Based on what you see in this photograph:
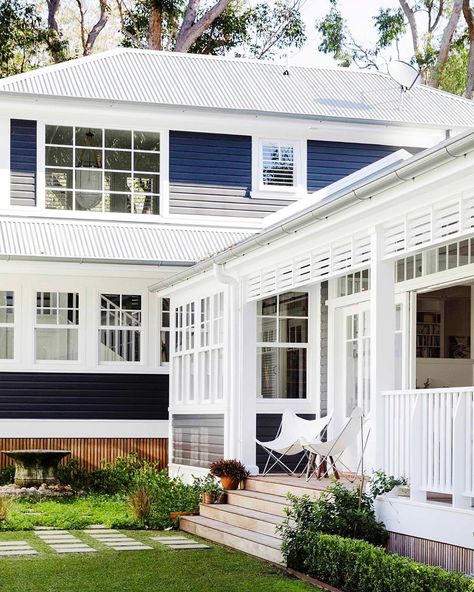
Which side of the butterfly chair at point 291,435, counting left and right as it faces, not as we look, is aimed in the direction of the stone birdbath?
right

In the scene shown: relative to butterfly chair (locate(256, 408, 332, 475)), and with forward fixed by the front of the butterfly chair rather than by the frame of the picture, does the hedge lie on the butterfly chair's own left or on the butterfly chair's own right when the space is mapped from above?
on the butterfly chair's own left

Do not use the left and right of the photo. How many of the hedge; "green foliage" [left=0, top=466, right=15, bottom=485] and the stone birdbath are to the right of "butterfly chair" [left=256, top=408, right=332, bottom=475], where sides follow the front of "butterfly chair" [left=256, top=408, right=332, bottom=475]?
2

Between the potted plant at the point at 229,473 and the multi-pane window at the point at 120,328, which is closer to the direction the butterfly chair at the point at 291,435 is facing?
the potted plant

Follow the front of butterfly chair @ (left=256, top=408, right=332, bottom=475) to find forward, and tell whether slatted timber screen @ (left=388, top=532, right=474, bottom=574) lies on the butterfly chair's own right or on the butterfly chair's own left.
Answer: on the butterfly chair's own left

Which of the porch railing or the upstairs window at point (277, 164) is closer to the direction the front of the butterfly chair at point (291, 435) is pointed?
the porch railing

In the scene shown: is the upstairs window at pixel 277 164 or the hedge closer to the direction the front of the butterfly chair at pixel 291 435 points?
the hedge

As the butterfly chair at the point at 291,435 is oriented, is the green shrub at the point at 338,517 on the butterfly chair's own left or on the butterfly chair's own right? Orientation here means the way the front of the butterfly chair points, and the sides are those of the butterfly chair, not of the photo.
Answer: on the butterfly chair's own left

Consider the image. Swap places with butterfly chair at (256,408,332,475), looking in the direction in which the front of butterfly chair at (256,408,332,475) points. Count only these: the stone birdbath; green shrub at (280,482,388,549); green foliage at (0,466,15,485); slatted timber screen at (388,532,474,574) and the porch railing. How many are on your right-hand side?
2

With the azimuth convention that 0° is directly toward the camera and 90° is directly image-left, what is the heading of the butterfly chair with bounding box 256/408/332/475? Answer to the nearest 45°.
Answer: approximately 45°
